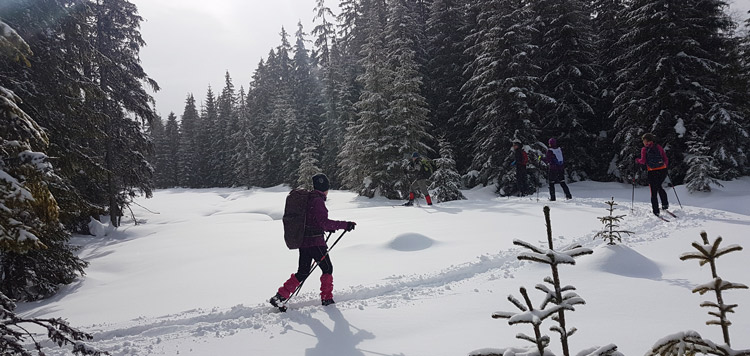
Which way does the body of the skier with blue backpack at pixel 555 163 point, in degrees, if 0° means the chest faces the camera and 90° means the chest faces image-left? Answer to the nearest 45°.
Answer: approximately 135°

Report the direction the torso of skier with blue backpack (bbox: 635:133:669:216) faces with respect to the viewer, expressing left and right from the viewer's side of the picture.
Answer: facing away from the viewer and to the left of the viewer

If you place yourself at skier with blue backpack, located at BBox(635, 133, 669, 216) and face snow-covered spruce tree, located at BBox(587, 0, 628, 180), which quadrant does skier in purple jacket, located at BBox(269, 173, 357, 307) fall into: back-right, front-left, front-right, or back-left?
back-left

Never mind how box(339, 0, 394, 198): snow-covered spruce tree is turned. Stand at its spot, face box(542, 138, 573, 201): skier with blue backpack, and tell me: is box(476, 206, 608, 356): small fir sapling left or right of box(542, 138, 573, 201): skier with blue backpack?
right

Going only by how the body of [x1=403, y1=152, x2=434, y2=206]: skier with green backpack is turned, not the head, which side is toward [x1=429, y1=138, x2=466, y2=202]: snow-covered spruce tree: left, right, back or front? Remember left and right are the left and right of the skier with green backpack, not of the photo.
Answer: back

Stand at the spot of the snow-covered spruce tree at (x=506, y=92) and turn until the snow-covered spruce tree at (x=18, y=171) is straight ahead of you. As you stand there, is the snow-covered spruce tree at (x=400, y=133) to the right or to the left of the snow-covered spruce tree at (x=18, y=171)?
right

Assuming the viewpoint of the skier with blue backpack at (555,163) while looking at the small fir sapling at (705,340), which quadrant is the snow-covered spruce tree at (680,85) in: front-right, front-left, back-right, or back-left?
back-left
